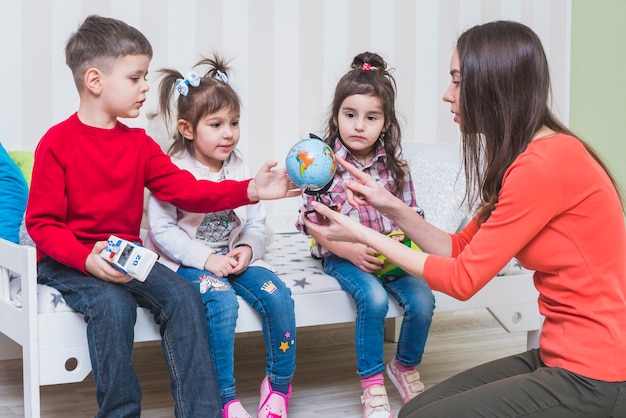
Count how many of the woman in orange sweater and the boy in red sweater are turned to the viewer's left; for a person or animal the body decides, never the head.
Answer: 1

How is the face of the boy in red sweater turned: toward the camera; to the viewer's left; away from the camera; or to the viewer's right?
to the viewer's right

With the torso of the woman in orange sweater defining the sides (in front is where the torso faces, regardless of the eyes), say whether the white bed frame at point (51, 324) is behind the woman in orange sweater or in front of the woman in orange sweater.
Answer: in front

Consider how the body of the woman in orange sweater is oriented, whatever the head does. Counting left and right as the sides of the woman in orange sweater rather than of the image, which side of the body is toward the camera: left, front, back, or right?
left

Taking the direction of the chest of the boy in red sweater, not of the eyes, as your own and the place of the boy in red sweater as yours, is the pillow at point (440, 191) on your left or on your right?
on your left

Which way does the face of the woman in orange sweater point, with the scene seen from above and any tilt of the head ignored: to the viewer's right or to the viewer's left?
to the viewer's left

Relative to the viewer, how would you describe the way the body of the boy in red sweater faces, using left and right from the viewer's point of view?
facing the viewer and to the right of the viewer

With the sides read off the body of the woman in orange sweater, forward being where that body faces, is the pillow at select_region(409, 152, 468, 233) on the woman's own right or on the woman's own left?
on the woman's own right
